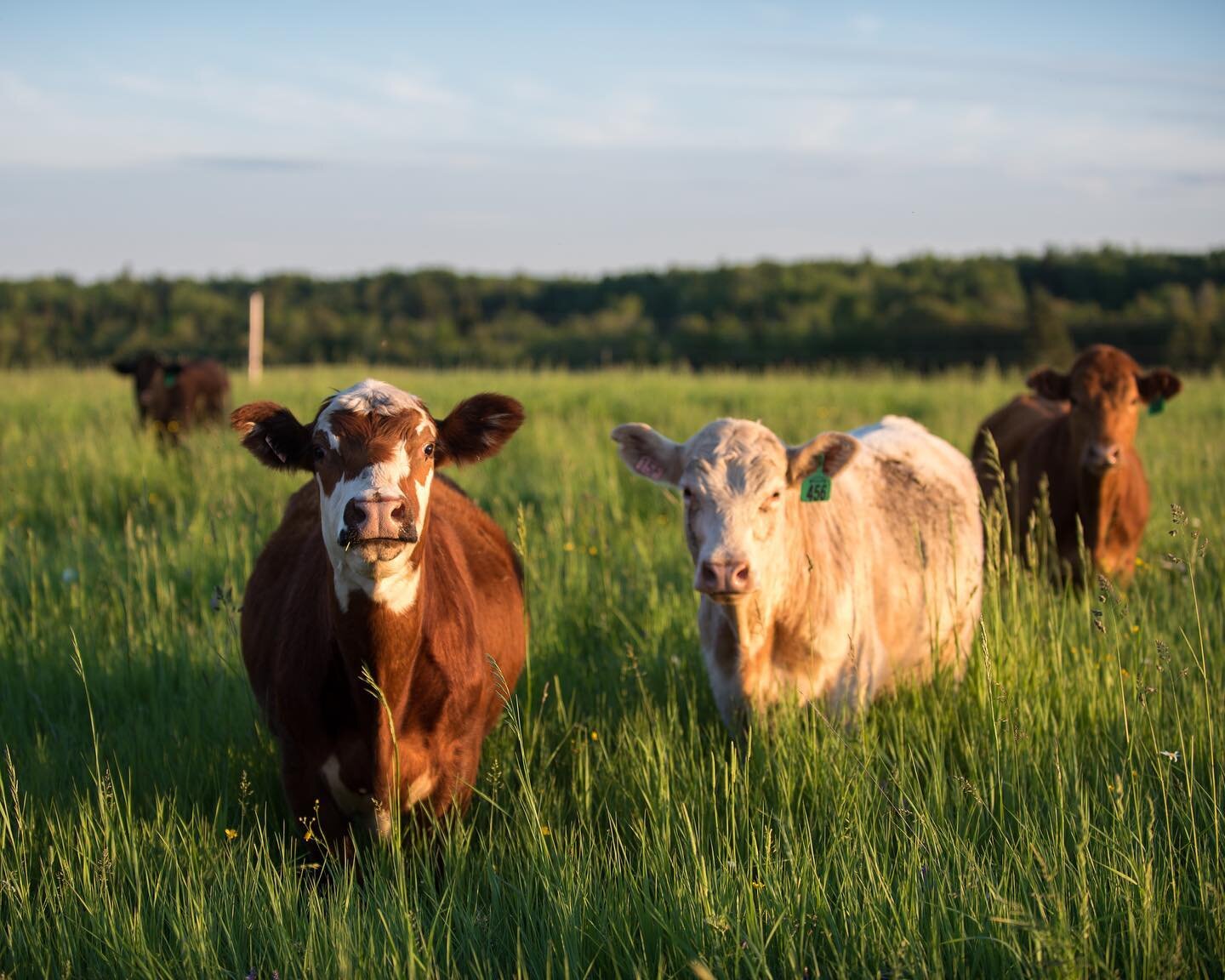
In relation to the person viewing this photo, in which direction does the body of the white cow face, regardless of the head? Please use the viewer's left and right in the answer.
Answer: facing the viewer and to the left of the viewer

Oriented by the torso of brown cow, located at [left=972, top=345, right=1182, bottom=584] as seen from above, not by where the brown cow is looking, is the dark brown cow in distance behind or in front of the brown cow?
behind

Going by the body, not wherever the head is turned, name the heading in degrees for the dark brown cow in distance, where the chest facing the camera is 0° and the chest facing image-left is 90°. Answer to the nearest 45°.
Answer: approximately 45°

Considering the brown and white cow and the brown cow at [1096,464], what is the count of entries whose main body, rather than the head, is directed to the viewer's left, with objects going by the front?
0

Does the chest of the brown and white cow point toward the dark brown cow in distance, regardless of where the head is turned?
no

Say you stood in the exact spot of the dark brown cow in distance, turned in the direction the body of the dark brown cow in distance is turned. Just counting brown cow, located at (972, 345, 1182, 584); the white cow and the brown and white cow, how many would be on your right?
0

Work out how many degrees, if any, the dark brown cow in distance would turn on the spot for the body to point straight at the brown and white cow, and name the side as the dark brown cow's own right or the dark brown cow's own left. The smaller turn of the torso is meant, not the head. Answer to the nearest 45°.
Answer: approximately 45° to the dark brown cow's own left

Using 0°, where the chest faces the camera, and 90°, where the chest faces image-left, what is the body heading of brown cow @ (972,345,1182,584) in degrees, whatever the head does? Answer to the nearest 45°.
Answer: approximately 315°

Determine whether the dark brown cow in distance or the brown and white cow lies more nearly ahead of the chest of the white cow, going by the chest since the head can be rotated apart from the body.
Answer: the brown and white cow

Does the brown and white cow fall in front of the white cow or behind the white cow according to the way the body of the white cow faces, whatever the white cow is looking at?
in front

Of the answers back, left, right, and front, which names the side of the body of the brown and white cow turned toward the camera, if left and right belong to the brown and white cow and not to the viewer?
front

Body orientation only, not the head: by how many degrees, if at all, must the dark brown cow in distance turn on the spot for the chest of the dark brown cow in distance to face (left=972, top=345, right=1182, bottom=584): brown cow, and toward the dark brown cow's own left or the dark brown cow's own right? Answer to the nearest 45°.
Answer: approximately 90° to the dark brown cow's own left

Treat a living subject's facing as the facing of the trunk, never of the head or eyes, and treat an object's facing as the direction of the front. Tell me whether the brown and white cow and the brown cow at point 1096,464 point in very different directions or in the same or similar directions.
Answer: same or similar directions
